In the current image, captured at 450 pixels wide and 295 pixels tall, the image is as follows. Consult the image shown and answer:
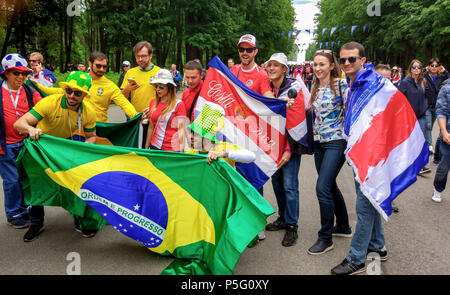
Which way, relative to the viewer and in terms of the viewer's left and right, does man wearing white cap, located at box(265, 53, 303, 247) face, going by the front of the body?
facing the viewer and to the left of the viewer

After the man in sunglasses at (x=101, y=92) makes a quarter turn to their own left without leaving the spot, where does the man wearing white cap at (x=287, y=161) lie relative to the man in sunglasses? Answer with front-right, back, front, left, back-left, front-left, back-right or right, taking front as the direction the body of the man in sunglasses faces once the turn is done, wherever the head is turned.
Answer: front-right

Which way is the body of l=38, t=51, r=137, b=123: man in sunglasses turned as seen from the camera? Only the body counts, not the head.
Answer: toward the camera

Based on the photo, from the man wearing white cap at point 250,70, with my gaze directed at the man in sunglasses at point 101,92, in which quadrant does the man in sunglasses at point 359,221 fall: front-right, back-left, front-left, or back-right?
back-left

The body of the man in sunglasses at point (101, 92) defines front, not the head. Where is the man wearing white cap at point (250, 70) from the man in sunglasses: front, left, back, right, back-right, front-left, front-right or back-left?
front-left

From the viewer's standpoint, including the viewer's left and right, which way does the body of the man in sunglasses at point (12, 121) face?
facing the viewer and to the right of the viewer

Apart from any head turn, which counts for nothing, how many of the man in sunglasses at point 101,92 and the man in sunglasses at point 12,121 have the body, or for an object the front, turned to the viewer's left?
0

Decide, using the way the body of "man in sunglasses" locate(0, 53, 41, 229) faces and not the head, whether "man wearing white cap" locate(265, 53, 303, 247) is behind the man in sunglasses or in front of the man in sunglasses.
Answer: in front

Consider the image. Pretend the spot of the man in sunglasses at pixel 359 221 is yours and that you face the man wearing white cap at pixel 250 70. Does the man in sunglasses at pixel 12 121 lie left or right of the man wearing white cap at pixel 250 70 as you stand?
left
